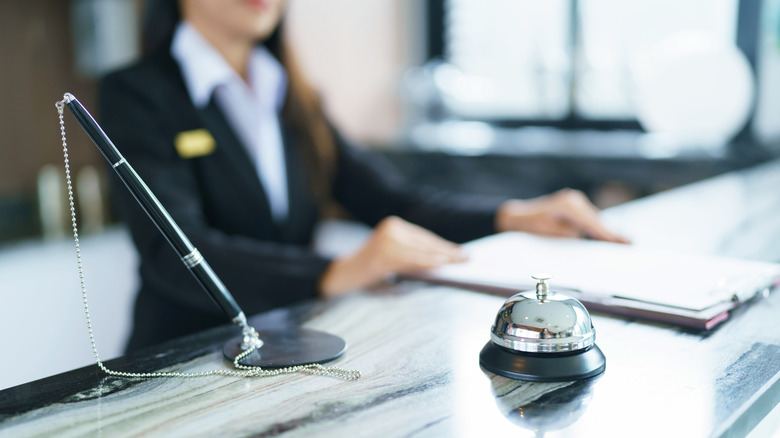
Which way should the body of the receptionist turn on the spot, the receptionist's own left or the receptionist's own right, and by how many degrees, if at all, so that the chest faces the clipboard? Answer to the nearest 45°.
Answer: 0° — they already face it

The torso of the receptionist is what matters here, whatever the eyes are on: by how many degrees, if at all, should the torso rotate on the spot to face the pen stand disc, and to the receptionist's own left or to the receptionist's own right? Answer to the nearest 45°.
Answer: approximately 45° to the receptionist's own right

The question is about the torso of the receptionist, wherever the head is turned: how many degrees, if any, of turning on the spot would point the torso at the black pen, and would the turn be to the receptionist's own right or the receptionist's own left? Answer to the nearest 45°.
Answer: approximately 45° to the receptionist's own right
